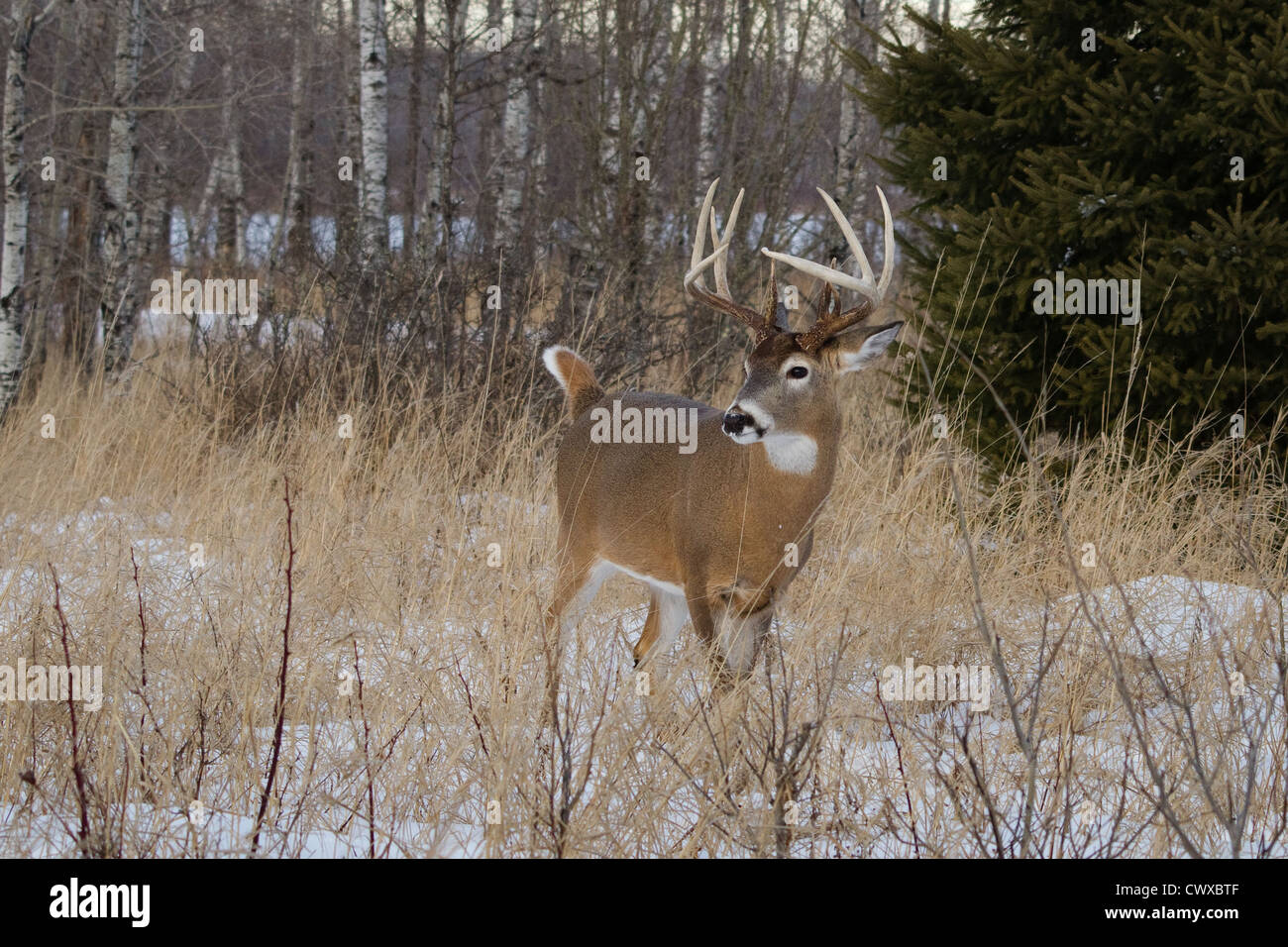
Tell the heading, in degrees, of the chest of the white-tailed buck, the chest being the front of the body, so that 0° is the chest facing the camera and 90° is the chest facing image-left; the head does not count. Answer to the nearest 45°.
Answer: approximately 315°

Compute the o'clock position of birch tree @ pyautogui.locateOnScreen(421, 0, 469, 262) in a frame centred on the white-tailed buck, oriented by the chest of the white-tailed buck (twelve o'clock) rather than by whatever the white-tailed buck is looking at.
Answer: The birch tree is roughly at 7 o'clock from the white-tailed buck.

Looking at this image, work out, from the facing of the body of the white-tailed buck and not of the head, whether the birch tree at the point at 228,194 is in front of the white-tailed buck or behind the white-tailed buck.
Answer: behind

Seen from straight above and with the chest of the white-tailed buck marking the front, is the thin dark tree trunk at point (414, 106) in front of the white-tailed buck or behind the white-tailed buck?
behind

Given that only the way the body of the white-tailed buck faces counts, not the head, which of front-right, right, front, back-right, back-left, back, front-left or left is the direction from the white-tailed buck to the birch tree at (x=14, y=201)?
back

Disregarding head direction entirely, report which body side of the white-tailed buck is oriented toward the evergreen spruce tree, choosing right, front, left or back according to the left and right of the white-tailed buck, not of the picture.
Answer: left

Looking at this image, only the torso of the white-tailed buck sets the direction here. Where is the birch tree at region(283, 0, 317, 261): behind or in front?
behind
